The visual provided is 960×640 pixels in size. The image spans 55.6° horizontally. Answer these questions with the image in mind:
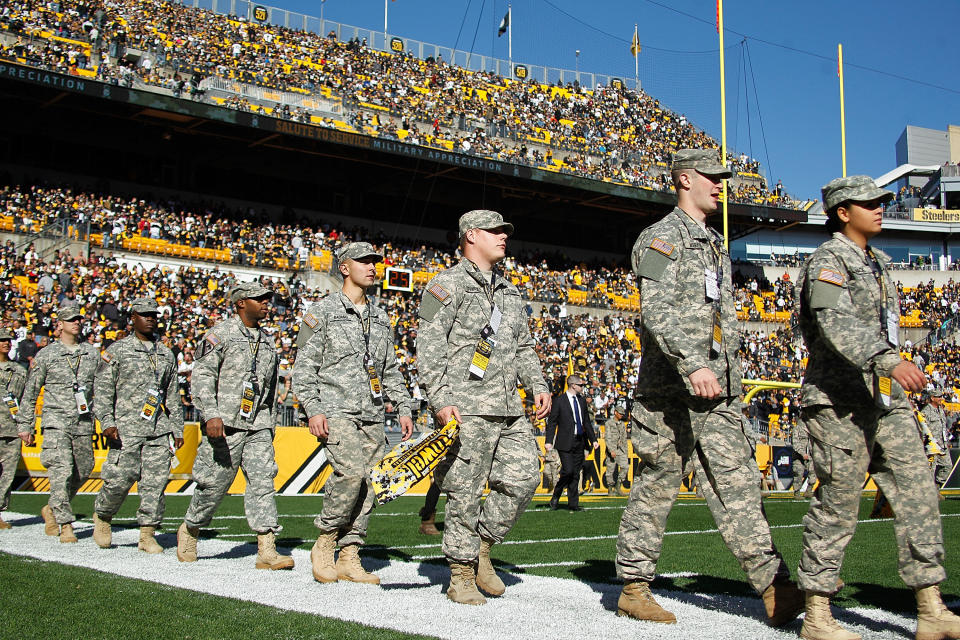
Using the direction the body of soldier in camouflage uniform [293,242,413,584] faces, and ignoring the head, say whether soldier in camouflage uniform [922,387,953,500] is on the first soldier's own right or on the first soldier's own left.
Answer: on the first soldier's own left

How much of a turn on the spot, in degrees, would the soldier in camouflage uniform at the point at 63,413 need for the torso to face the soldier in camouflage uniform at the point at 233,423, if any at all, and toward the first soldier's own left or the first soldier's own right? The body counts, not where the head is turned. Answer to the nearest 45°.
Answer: approximately 45° to the first soldier's own right

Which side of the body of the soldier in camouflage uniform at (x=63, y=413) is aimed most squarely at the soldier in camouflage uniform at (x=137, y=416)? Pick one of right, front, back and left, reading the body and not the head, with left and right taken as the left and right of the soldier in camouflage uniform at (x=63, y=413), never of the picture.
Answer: front

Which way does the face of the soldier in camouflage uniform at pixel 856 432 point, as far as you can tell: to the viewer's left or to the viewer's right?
to the viewer's right

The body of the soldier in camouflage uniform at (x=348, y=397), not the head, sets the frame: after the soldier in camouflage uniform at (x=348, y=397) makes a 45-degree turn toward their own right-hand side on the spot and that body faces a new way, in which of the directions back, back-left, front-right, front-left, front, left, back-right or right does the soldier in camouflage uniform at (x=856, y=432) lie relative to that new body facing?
front-left

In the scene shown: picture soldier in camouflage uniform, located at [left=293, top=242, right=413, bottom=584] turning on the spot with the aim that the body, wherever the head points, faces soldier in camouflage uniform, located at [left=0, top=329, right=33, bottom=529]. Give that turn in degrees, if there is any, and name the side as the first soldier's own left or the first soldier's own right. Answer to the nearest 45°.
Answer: approximately 180°

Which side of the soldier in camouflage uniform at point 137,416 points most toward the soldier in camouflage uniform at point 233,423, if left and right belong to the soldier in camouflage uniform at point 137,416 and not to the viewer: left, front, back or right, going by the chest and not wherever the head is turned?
front

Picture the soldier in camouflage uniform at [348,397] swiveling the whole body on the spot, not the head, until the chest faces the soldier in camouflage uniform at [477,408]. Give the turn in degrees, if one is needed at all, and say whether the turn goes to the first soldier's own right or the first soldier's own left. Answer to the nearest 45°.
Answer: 0° — they already face them

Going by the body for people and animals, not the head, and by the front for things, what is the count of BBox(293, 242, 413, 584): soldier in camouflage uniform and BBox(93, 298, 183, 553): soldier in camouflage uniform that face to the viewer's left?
0

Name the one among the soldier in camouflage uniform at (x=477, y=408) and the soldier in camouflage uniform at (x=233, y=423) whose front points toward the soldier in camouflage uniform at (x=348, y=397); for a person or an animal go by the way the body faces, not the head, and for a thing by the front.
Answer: the soldier in camouflage uniform at (x=233, y=423)

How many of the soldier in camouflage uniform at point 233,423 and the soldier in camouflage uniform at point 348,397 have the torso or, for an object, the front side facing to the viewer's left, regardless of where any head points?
0

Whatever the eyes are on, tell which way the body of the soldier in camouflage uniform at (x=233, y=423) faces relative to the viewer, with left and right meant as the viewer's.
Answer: facing the viewer and to the right of the viewer

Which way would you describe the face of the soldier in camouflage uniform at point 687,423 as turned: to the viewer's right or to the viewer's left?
to the viewer's right

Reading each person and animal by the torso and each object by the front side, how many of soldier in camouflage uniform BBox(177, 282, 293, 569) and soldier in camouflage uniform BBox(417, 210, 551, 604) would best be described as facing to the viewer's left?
0

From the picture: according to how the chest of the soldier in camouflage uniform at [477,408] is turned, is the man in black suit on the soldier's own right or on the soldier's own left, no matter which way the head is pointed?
on the soldier's own left
